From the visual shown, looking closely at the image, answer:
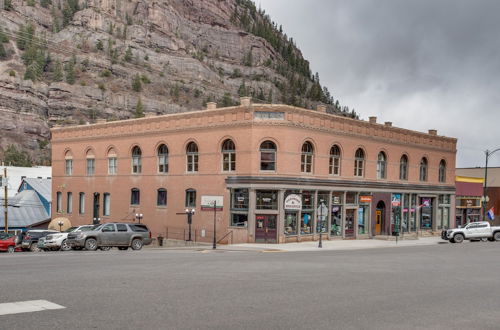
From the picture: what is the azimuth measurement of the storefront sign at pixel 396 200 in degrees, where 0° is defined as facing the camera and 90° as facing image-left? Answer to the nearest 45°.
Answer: approximately 0°

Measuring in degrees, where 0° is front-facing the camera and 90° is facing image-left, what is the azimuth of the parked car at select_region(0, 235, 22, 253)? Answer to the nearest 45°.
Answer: approximately 45°

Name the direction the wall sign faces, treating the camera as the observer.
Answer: facing the viewer

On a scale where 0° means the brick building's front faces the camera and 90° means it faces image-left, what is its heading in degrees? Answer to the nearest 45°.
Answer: approximately 315°

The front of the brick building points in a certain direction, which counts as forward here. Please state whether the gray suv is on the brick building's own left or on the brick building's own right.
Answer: on the brick building's own right

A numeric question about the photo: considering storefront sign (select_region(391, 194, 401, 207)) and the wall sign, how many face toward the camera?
2

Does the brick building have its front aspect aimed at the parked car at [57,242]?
no

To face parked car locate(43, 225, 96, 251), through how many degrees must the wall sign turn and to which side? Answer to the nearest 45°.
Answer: approximately 45° to its right

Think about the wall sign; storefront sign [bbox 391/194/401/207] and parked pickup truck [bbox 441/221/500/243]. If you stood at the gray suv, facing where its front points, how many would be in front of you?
0

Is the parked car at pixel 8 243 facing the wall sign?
no

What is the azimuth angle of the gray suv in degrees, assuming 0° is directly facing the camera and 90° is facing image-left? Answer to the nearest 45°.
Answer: approximately 45°
